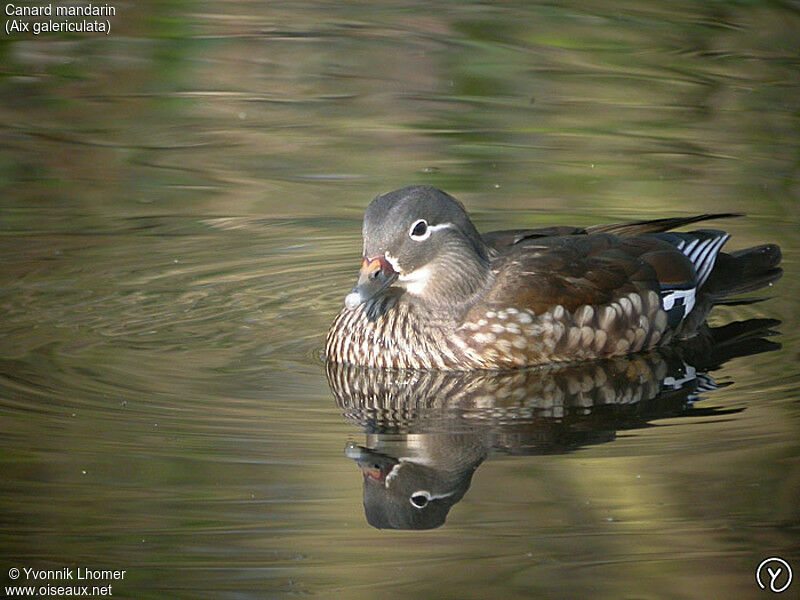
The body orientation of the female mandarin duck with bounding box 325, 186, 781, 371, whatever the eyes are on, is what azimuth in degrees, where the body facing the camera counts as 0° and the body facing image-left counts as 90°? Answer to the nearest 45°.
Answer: approximately 45°
